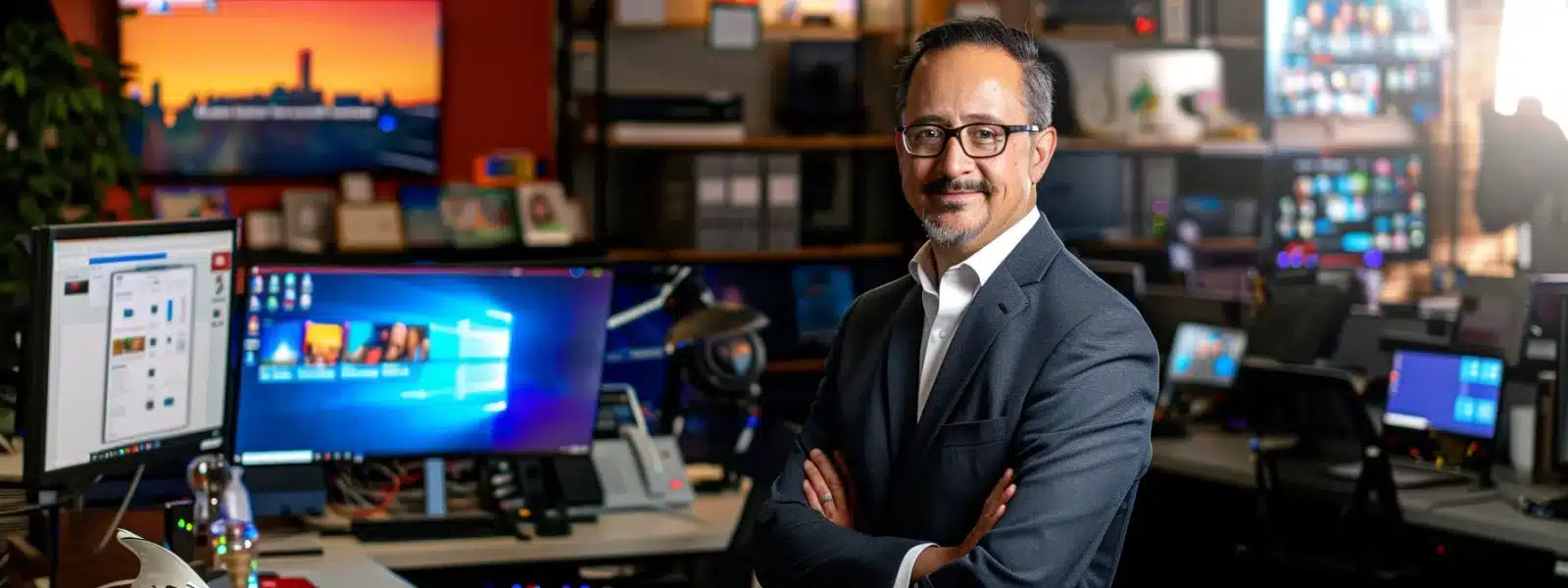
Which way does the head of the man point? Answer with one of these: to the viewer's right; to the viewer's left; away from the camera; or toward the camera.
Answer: toward the camera

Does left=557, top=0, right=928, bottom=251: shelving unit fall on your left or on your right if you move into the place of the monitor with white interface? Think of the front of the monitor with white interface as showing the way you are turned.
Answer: on your left

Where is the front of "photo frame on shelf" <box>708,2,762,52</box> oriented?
toward the camera

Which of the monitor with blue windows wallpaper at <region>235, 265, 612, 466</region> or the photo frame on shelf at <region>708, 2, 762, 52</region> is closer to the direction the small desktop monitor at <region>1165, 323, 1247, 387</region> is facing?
the monitor with blue windows wallpaper

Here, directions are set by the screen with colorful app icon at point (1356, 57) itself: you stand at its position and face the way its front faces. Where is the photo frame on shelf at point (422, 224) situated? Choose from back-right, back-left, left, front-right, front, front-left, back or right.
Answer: front-right

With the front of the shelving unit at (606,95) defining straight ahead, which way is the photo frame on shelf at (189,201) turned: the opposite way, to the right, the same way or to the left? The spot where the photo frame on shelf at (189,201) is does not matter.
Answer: the same way

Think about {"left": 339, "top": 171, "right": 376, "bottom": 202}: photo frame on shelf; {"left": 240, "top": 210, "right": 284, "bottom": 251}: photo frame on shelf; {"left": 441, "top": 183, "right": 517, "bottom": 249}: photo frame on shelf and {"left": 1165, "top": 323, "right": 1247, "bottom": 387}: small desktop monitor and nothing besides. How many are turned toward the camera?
4

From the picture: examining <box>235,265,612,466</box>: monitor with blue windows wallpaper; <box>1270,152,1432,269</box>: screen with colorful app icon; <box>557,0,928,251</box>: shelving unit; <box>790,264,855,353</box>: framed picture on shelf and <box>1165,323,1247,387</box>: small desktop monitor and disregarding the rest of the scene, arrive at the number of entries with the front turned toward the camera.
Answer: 5

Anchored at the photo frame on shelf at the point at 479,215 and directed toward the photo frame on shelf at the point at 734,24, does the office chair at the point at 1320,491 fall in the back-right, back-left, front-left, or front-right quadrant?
front-right

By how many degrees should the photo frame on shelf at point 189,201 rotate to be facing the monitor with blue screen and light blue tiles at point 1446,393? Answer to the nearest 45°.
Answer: approximately 45° to its left

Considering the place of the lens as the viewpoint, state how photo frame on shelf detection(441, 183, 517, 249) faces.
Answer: facing the viewer

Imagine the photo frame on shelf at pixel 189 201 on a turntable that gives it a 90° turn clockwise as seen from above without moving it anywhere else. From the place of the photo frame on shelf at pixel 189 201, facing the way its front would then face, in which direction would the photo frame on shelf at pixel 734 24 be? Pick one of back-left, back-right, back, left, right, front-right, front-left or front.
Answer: back

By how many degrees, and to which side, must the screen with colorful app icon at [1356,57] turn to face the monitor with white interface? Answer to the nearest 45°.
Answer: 0° — it already faces it

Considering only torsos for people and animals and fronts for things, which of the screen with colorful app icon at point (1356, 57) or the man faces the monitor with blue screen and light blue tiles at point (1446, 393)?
the screen with colorful app icon

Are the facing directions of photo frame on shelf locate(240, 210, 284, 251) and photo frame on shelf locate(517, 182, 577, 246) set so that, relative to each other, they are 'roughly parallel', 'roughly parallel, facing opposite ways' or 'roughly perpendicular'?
roughly parallel

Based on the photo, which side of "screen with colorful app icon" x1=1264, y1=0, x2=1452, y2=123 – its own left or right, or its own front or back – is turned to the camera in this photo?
front

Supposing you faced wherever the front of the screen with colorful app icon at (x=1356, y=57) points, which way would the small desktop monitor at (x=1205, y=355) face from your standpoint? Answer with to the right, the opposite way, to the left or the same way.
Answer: the same way

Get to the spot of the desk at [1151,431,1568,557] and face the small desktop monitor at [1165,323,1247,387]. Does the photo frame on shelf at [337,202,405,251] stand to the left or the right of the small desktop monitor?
left
